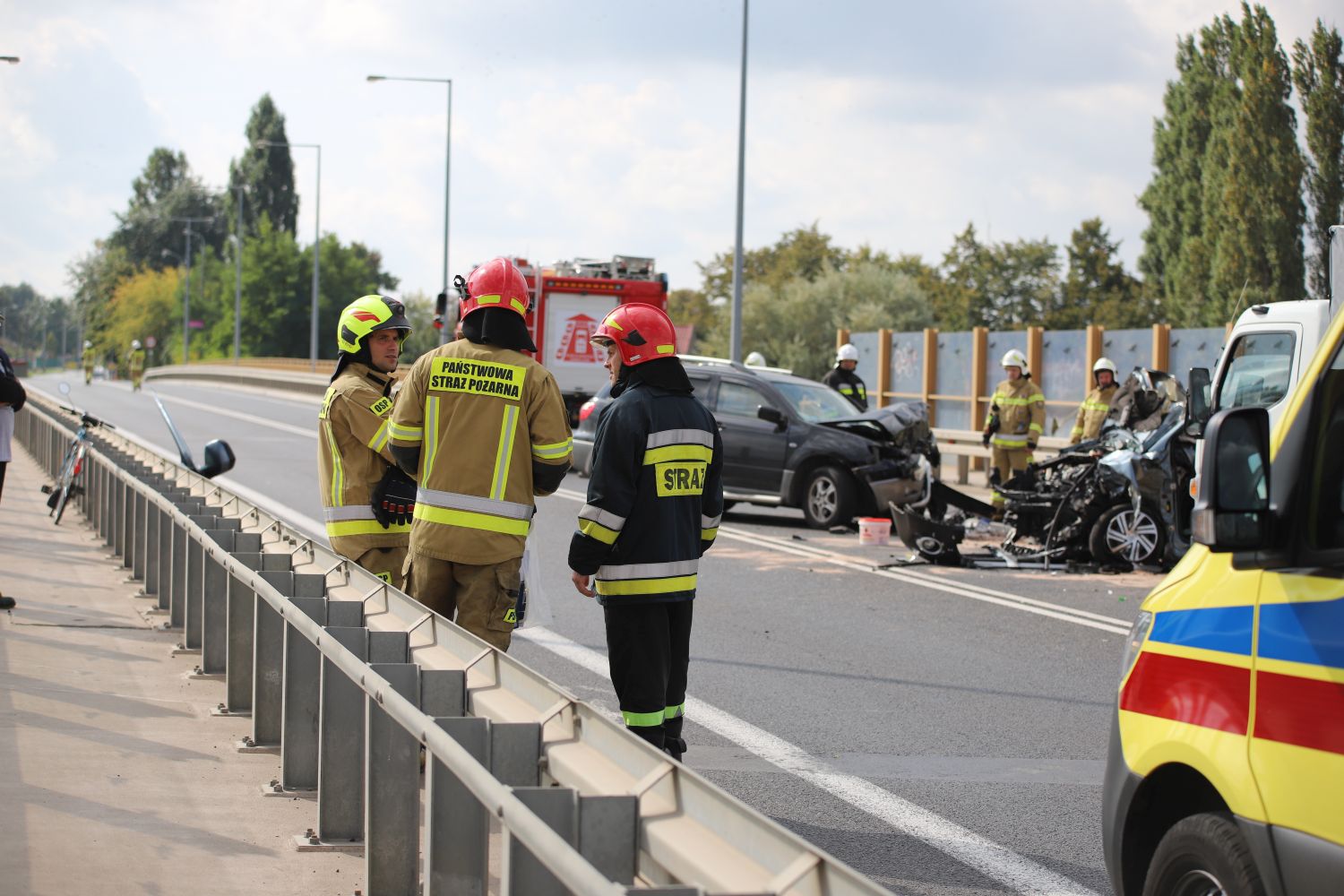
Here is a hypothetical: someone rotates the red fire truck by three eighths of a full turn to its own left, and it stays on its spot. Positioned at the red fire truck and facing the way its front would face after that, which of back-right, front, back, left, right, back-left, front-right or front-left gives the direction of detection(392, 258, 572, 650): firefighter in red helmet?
front-left

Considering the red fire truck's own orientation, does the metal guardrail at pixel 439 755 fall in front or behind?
behind

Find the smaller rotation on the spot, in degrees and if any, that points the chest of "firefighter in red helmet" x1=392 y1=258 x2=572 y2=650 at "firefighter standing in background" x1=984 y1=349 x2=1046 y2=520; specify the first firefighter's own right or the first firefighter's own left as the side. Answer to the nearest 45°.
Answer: approximately 45° to the first firefighter's own right

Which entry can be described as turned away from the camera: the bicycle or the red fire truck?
the red fire truck

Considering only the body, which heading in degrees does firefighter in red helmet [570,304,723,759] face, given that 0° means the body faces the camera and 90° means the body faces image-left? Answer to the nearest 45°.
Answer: approximately 135°

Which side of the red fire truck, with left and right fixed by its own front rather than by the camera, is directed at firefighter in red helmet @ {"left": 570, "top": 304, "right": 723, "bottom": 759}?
back

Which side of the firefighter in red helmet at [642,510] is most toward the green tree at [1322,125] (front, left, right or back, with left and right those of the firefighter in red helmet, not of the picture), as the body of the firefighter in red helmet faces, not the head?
right

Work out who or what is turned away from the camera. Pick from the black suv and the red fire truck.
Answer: the red fire truck

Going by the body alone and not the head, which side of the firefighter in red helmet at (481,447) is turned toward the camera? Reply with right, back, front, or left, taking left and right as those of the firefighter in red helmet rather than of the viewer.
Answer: back

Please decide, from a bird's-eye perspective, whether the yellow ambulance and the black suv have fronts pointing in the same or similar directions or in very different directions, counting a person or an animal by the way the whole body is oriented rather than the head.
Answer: very different directions
